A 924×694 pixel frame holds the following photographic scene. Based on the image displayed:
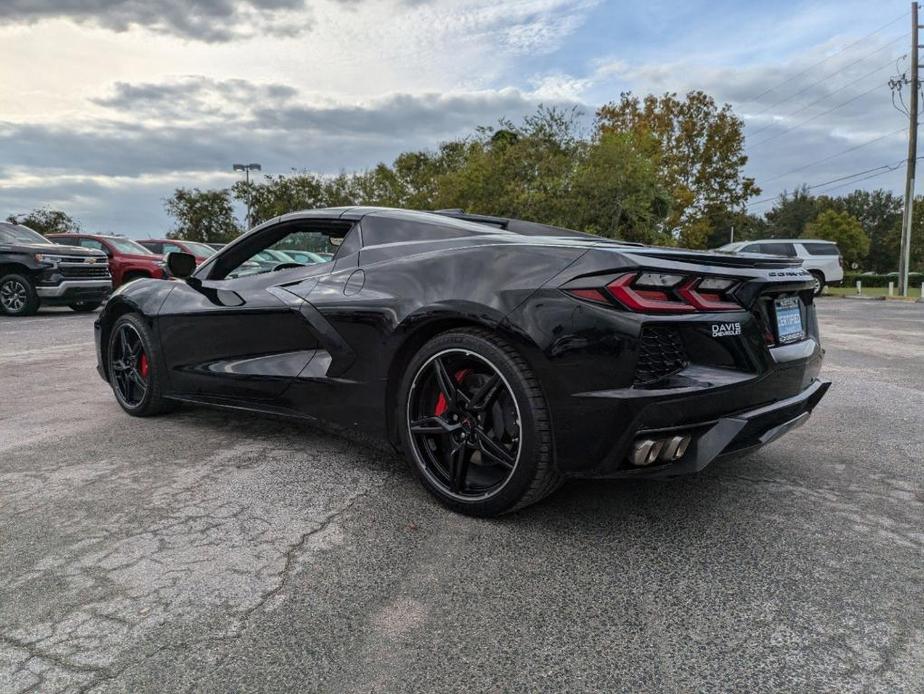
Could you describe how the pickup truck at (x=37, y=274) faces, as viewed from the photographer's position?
facing the viewer and to the right of the viewer

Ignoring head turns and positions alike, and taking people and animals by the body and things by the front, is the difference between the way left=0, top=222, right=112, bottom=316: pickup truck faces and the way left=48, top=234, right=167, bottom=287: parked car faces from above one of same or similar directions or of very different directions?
same or similar directions

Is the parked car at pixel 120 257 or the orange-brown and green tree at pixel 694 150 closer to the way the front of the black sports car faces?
the parked car

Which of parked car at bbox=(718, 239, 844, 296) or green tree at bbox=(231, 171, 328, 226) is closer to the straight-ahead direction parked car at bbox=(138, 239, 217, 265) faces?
the parked car

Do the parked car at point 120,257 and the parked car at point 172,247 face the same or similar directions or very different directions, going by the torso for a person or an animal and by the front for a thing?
same or similar directions

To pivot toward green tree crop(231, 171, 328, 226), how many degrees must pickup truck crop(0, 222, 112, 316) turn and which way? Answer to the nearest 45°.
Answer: approximately 90° to its left

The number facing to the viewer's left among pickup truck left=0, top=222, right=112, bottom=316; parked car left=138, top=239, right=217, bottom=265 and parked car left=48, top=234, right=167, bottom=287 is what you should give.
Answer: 0

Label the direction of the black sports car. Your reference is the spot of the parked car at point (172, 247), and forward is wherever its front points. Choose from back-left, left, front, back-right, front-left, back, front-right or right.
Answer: front-right

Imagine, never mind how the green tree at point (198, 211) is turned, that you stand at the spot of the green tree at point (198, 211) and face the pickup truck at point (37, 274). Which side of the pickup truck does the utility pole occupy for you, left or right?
left

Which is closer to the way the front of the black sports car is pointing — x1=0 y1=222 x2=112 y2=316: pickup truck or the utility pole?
the pickup truck

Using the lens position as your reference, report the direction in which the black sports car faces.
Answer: facing away from the viewer and to the left of the viewer

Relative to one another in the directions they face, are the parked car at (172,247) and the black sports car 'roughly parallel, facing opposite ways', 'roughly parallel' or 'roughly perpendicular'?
roughly parallel, facing opposite ways

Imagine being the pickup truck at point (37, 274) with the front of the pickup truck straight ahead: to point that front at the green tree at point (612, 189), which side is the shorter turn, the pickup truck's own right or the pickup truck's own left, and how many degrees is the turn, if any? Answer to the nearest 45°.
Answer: approximately 45° to the pickup truck's own left

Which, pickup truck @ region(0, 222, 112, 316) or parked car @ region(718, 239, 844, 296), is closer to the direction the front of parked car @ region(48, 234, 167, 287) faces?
the parked car

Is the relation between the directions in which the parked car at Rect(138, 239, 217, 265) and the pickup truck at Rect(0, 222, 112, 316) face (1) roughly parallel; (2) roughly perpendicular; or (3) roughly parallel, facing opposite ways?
roughly parallel
